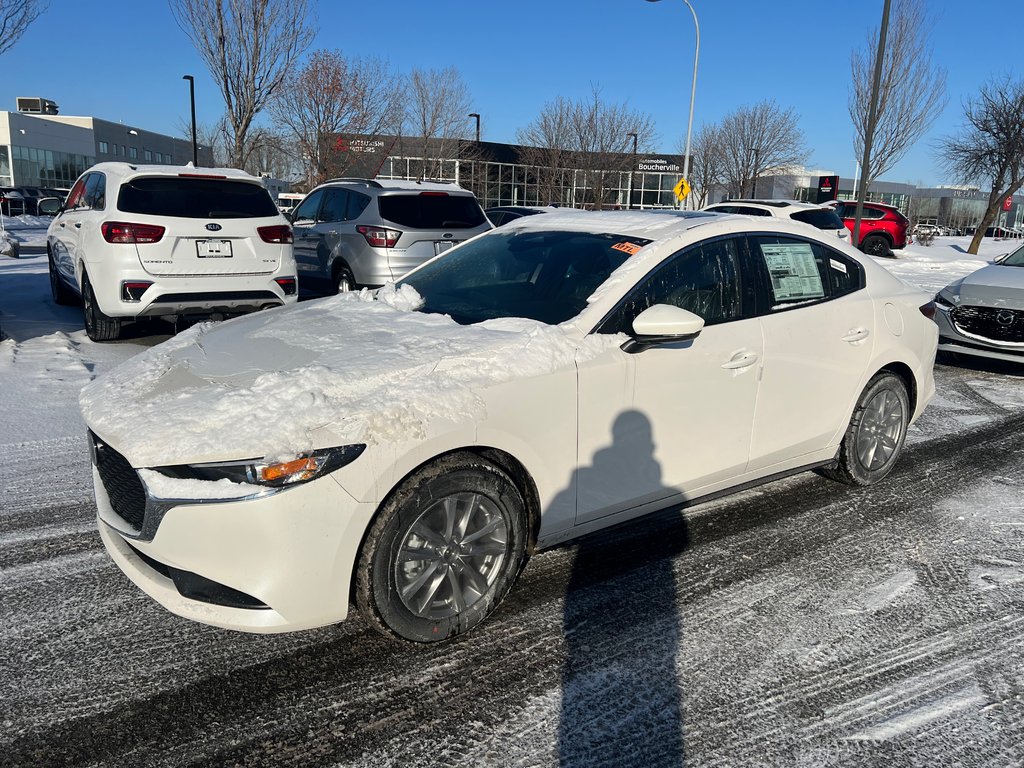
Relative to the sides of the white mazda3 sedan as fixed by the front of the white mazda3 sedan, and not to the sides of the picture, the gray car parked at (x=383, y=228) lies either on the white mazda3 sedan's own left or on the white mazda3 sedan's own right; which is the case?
on the white mazda3 sedan's own right

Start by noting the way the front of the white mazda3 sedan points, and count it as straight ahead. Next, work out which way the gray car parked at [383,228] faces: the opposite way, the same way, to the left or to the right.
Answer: to the right

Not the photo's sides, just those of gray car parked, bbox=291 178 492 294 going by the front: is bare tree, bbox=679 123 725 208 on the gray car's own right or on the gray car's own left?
on the gray car's own right

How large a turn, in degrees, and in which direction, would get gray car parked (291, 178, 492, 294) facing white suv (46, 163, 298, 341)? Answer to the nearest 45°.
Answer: approximately 90° to its left

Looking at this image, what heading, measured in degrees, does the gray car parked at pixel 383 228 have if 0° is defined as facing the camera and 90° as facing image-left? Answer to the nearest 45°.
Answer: approximately 135°

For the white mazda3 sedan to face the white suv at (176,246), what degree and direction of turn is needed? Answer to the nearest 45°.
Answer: approximately 90° to its right

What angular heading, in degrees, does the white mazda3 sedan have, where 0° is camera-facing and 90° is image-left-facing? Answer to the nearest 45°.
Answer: approximately 45°

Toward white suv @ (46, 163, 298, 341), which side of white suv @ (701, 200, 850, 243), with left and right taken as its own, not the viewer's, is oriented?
left

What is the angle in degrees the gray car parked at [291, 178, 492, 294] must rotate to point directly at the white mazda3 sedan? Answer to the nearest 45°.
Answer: approximately 135° to its left

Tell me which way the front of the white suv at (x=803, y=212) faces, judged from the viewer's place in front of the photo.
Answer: facing away from the viewer and to the left of the viewer

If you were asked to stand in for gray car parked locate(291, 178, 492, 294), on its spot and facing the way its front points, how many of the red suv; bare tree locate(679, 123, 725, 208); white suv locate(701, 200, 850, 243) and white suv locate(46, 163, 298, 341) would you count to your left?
1

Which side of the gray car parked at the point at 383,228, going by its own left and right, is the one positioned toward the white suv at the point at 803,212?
right

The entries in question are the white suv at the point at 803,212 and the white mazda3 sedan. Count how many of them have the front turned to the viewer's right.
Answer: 0

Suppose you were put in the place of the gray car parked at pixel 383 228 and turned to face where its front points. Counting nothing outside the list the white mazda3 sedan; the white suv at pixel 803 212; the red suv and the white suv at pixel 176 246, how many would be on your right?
2

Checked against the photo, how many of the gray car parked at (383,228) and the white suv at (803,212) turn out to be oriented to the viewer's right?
0

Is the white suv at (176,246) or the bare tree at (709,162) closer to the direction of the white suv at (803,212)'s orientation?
the bare tree

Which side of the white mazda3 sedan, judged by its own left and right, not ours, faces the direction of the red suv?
back
